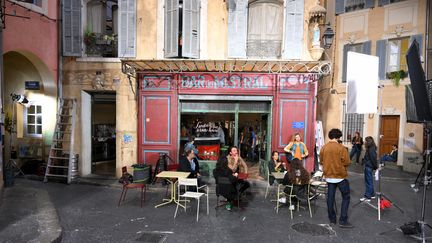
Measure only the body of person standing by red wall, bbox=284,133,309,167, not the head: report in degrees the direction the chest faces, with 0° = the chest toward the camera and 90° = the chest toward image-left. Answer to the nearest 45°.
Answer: approximately 0°

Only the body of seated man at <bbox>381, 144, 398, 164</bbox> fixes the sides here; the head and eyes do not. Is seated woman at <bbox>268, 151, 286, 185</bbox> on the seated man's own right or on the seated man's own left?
on the seated man's own left

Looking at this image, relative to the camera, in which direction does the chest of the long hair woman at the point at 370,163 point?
to the viewer's left

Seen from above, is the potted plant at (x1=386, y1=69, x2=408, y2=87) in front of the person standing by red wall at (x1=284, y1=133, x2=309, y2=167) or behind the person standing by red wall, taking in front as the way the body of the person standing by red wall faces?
behind

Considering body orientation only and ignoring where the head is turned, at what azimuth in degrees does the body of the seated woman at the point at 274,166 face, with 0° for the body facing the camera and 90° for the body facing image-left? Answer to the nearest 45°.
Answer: approximately 315°

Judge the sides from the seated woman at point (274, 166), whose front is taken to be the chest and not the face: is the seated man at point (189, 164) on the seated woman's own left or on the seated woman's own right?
on the seated woman's own right

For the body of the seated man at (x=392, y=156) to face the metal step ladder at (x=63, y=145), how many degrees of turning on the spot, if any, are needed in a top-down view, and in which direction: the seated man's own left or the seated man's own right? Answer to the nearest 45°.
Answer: approximately 45° to the seated man's own left

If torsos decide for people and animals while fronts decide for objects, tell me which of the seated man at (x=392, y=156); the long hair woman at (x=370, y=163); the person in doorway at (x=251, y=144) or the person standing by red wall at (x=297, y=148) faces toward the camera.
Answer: the person standing by red wall at (x=297, y=148)

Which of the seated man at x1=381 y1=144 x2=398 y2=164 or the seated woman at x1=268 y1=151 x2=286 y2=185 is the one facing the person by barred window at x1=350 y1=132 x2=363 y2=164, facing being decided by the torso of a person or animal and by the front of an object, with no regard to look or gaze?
the seated man

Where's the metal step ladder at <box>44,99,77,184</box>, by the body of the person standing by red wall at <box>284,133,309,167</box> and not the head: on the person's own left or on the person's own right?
on the person's own right

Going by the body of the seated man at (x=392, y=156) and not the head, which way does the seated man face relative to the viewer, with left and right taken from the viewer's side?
facing to the left of the viewer

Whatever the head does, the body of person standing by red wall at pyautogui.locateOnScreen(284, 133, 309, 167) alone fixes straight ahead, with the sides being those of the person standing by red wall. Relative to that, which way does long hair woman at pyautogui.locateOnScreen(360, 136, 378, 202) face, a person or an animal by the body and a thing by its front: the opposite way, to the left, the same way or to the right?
to the right
